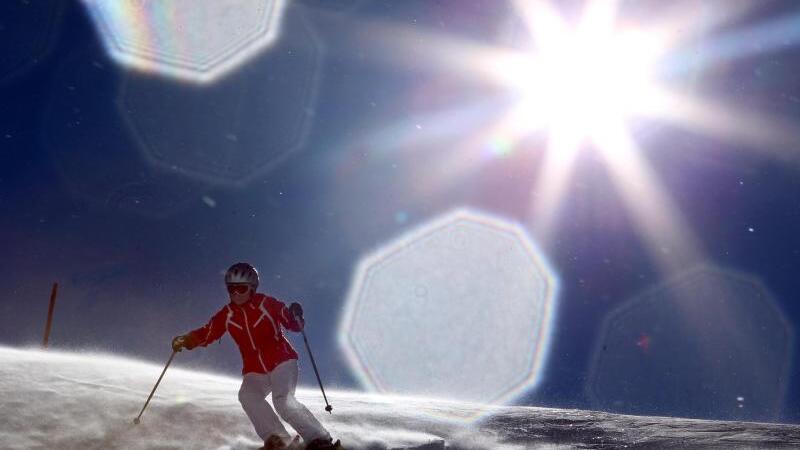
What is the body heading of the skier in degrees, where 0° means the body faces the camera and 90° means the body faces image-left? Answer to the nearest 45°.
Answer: approximately 0°
